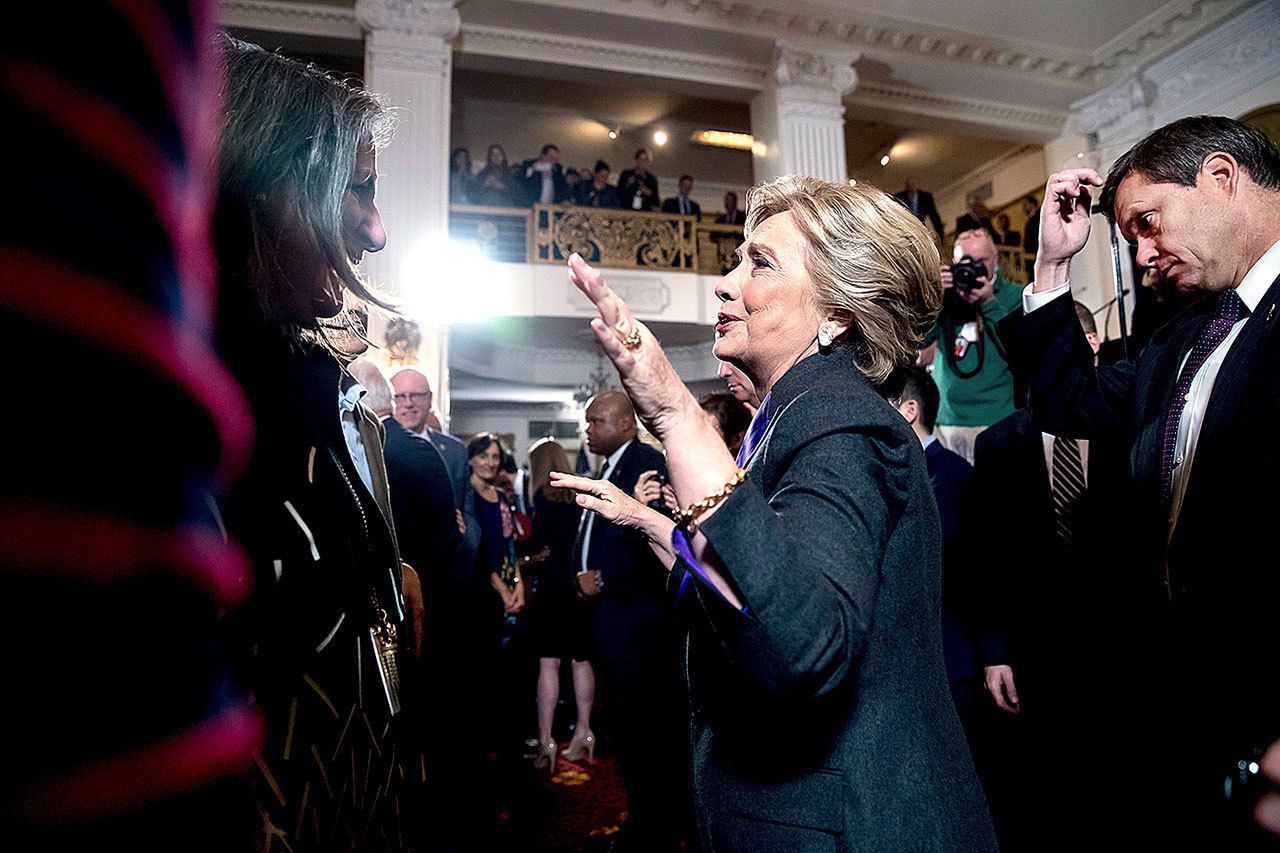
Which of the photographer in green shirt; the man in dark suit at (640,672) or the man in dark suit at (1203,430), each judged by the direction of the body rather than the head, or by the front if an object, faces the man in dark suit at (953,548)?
the photographer in green shirt

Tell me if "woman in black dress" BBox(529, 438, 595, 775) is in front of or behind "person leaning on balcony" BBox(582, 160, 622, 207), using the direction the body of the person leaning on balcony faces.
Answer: in front

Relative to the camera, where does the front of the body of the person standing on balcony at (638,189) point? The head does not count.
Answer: toward the camera

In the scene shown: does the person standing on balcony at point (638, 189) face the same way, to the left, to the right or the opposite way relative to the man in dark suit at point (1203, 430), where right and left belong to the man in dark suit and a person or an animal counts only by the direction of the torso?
to the left

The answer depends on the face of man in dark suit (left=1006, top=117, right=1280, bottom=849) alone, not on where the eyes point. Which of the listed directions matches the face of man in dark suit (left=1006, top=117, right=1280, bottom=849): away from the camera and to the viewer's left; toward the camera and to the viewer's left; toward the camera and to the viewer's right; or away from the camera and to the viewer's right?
toward the camera and to the viewer's left

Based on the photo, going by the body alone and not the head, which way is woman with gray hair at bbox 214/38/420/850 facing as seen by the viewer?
to the viewer's right

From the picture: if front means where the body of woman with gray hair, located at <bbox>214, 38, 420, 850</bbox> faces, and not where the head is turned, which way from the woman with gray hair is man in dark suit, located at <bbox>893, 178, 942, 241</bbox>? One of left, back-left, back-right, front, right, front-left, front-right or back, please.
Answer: front-left

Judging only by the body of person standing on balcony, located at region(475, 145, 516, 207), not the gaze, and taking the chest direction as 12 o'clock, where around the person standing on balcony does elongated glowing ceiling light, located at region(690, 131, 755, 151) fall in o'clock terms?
The elongated glowing ceiling light is roughly at 8 o'clock from the person standing on balcony.

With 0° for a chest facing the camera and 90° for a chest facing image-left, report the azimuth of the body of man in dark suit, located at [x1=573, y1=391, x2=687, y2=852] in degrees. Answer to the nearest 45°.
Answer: approximately 45°

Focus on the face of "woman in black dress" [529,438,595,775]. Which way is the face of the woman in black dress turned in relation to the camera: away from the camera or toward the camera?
away from the camera

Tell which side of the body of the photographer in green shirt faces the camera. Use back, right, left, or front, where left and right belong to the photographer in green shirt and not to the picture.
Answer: front

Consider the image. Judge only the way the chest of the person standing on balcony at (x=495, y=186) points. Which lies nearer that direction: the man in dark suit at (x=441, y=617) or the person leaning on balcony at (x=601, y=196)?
the man in dark suit

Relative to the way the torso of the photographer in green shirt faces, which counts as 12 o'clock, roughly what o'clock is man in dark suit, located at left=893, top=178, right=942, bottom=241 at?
The man in dark suit is roughly at 6 o'clock from the photographer in green shirt.

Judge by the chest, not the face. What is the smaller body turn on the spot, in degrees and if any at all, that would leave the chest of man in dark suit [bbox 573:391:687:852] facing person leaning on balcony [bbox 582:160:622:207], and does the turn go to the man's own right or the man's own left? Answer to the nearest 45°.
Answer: approximately 135° to the man's own right

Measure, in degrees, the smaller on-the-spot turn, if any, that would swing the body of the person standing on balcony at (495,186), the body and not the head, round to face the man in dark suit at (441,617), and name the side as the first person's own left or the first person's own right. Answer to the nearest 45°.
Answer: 0° — they already face them
